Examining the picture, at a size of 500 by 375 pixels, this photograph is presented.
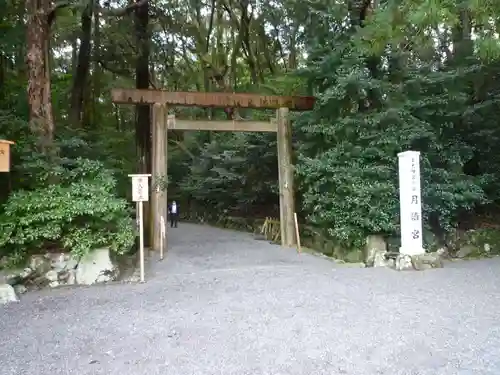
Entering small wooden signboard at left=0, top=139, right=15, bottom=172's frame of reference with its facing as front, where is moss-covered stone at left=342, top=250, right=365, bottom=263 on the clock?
The moss-covered stone is roughly at 9 o'clock from the small wooden signboard.

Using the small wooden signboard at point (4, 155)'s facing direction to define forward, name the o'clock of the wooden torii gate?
The wooden torii gate is roughly at 8 o'clock from the small wooden signboard.

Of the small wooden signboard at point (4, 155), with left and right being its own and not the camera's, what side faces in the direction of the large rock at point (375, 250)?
left

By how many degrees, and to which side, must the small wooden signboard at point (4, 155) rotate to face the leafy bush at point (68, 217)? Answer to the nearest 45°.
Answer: approximately 45° to its left

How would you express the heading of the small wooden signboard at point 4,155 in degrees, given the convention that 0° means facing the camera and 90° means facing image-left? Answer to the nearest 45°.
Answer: approximately 0°
